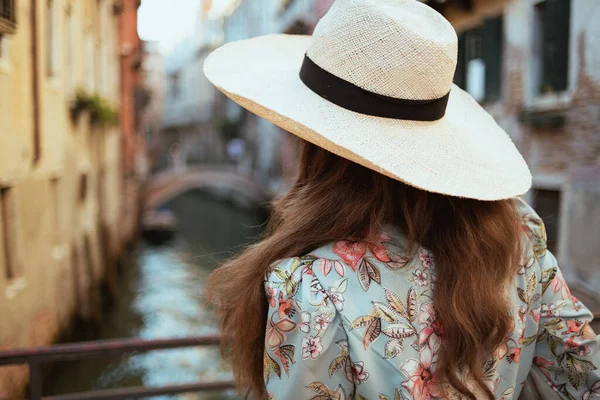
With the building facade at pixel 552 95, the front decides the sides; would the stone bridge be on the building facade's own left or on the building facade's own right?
on the building facade's own right

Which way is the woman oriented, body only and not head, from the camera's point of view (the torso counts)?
away from the camera

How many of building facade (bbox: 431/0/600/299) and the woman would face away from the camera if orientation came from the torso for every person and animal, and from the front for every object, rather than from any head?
1

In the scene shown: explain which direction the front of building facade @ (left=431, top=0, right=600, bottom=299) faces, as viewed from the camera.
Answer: facing the viewer and to the left of the viewer

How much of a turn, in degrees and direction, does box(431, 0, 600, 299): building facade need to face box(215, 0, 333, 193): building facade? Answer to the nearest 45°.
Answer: approximately 90° to its right

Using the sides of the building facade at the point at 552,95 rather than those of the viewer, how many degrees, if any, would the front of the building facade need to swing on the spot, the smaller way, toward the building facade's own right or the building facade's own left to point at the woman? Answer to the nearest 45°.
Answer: approximately 45° to the building facade's own left

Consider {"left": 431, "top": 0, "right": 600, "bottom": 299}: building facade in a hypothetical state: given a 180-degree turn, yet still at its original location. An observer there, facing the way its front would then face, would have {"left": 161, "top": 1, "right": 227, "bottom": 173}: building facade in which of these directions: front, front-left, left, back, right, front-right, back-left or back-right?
left

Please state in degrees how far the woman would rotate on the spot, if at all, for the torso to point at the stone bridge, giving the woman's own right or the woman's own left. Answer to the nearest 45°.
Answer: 0° — they already face it

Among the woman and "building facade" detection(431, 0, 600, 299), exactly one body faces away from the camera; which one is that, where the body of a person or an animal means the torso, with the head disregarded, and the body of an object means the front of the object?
the woman

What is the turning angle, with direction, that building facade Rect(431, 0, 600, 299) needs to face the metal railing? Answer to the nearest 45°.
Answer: approximately 45° to its left

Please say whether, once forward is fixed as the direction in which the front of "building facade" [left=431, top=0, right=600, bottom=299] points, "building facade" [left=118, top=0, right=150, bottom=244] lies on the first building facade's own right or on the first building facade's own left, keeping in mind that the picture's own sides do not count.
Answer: on the first building facade's own right

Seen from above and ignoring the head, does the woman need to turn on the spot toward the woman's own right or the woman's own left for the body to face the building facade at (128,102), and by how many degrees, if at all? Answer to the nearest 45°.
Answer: approximately 45° to the woman's own left
